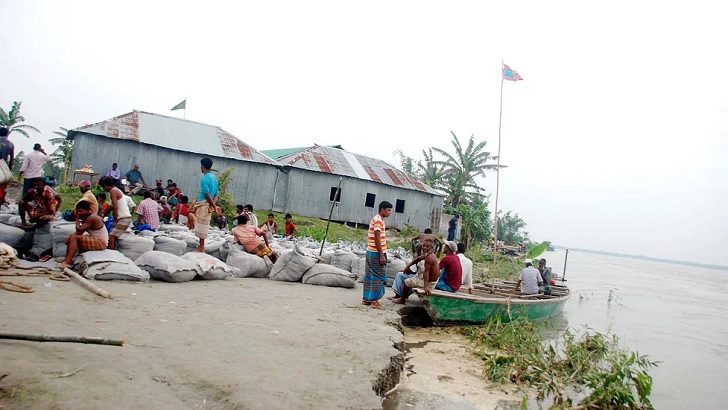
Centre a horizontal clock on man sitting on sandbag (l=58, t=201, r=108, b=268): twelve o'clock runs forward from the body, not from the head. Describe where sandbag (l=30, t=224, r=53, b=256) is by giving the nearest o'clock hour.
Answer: The sandbag is roughly at 2 o'clock from the man sitting on sandbag.

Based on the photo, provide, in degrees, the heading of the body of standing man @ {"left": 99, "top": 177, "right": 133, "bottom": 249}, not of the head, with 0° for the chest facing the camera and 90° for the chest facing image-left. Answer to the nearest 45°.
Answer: approximately 90°

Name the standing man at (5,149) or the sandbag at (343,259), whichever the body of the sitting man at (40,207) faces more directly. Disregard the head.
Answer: the sandbag

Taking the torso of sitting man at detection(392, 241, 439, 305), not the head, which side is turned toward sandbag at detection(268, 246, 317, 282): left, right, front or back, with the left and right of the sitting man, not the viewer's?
front
